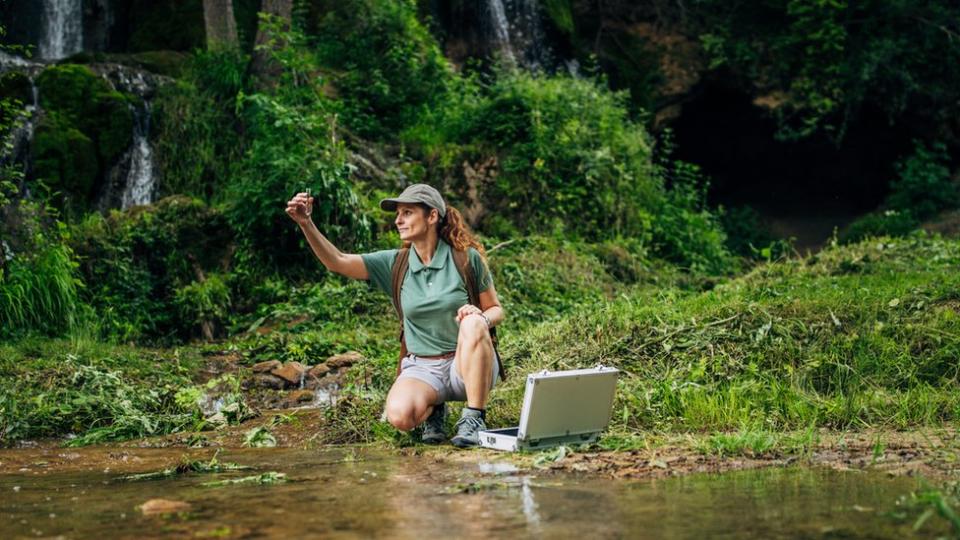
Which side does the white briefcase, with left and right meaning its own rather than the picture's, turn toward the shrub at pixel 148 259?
front

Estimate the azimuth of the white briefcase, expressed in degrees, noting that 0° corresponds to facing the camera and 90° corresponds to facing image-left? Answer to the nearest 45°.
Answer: approximately 135°

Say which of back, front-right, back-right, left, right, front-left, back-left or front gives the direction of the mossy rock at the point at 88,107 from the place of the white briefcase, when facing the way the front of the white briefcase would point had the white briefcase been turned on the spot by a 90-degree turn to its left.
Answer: right

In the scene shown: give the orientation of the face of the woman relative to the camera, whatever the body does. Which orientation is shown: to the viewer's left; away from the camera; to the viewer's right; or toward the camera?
to the viewer's left

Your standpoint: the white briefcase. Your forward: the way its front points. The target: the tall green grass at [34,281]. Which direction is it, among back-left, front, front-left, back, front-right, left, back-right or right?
front

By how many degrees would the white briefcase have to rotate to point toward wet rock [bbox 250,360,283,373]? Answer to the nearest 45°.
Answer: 0° — it already faces it

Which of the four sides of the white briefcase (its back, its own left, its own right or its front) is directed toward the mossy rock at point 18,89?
front

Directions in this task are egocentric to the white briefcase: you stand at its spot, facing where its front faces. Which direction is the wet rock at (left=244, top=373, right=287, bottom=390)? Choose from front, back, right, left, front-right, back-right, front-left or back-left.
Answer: front

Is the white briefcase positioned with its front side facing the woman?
yes

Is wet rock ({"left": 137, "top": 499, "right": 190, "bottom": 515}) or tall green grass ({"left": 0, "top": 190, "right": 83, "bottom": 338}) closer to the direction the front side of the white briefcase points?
the tall green grass

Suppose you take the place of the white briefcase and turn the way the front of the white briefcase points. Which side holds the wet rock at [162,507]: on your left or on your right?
on your left

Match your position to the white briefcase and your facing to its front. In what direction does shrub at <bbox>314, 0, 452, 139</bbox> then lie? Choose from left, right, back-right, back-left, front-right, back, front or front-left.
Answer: front-right

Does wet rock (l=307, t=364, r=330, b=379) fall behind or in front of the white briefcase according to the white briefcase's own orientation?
in front

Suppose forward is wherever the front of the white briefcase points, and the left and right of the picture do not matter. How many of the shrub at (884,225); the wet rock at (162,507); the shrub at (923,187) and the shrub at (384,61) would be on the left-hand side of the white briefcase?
1
